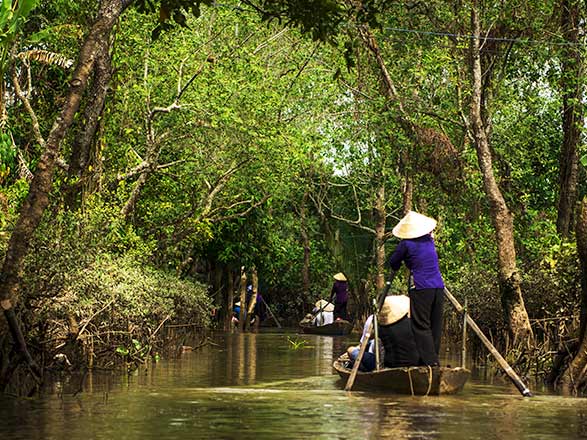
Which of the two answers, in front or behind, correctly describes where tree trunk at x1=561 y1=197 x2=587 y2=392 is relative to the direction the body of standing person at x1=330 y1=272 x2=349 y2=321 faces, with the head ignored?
behind

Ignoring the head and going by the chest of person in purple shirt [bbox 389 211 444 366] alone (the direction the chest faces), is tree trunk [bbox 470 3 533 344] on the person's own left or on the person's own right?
on the person's own right

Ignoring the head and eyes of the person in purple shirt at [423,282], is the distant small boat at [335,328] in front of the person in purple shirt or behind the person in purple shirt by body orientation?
in front

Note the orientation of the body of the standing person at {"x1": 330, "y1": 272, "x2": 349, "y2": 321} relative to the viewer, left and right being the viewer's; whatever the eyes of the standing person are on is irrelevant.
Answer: facing away from the viewer and to the left of the viewer

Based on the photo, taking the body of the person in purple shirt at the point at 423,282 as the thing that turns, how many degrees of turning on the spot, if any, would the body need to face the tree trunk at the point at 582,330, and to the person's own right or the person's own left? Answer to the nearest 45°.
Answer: approximately 135° to the person's own right

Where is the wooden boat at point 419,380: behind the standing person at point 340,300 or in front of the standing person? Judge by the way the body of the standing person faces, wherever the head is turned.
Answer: behind

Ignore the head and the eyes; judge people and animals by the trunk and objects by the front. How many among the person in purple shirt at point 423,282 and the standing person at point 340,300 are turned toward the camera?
0

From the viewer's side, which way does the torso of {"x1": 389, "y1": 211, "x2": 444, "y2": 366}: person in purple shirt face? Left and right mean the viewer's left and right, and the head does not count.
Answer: facing away from the viewer and to the left of the viewer
